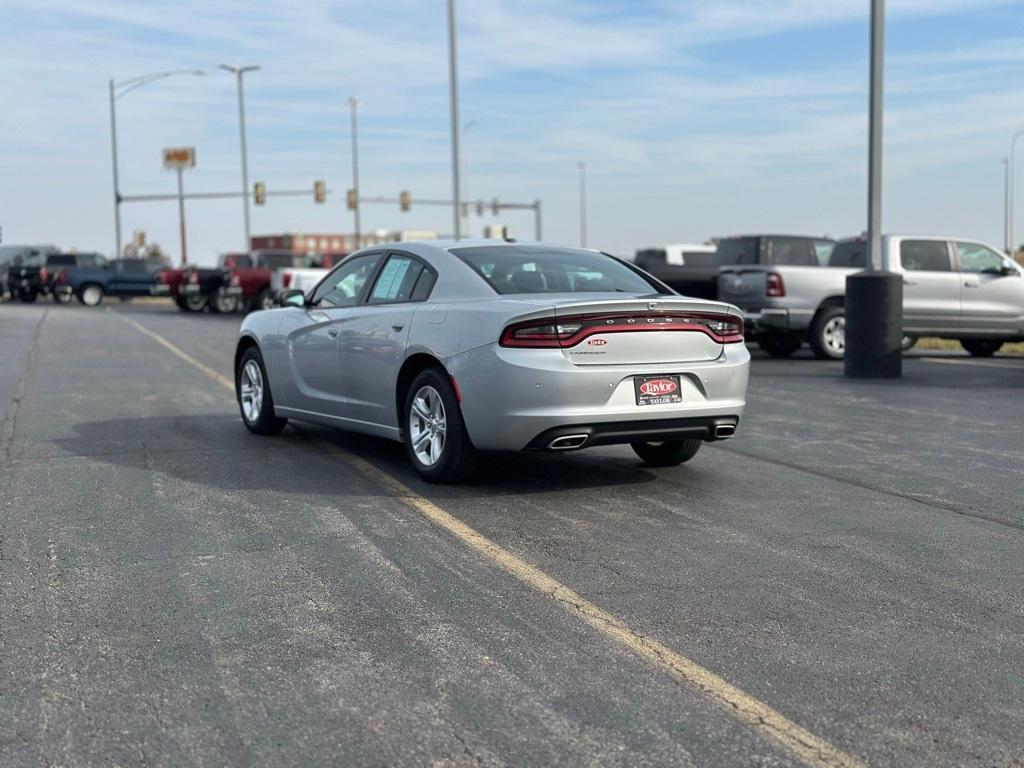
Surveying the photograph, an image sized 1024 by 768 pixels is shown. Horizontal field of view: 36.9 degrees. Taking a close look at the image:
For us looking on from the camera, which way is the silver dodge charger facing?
facing away from the viewer and to the left of the viewer

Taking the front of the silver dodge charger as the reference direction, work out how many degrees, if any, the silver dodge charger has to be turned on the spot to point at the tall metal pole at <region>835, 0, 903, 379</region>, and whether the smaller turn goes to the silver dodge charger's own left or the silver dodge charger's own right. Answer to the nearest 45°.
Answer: approximately 90° to the silver dodge charger's own right

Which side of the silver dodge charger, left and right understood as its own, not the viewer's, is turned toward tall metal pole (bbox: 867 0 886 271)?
right

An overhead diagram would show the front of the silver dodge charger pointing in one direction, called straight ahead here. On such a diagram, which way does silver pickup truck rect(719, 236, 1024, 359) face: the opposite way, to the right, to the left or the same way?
to the right

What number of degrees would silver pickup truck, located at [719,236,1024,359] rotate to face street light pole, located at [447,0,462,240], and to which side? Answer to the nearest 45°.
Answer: approximately 90° to its left

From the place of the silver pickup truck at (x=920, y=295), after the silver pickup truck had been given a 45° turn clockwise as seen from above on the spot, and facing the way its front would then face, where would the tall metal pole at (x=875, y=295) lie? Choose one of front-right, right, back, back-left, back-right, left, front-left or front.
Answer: right

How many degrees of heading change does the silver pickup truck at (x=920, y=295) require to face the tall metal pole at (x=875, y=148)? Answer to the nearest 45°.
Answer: approximately 135° to its right

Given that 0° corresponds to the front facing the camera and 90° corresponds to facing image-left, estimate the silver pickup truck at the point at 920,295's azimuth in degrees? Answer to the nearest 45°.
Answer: approximately 225°

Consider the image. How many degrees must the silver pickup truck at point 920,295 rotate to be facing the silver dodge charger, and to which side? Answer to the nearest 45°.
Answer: approximately 135° to its right
